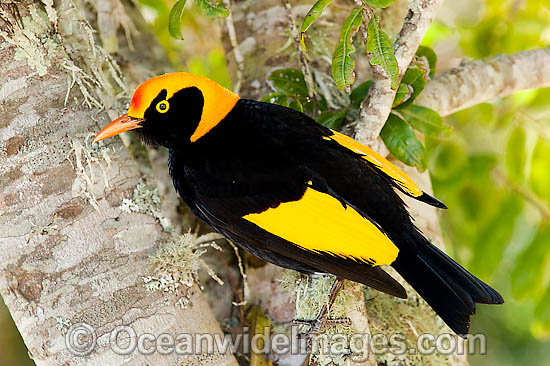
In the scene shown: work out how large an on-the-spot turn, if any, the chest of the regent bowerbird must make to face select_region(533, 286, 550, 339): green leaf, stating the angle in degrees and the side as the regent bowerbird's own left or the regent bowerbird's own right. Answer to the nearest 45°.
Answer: approximately 135° to the regent bowerbird's own right

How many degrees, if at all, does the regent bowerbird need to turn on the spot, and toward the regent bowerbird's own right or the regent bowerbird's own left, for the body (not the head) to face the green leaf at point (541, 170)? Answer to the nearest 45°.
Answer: approximately 135° to the regent bowerbird's own right

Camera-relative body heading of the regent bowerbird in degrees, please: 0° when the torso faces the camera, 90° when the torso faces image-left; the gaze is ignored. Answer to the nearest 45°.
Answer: approximately 90°
